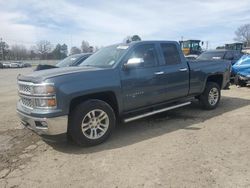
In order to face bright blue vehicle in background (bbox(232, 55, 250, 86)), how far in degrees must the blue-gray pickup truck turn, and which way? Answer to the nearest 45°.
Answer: approximately 180°
